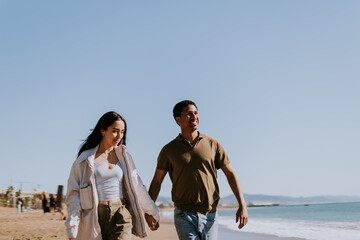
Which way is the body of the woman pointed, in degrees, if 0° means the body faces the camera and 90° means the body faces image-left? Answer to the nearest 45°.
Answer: approximately 315°

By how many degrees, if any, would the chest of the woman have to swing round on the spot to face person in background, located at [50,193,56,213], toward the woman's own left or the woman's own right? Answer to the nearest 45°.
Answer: approximately 135° to the woman's own left

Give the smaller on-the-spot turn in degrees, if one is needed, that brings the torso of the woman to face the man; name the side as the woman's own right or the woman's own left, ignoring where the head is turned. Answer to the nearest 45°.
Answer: approximately 45° to the woman's own left

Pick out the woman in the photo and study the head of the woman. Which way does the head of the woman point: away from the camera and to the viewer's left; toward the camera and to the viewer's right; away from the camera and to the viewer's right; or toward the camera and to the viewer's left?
toward the camera and to the viewer's right

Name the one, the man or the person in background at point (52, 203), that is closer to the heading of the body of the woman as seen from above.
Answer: the man

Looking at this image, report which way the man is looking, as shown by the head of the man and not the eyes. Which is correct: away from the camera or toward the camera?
toward the camera
